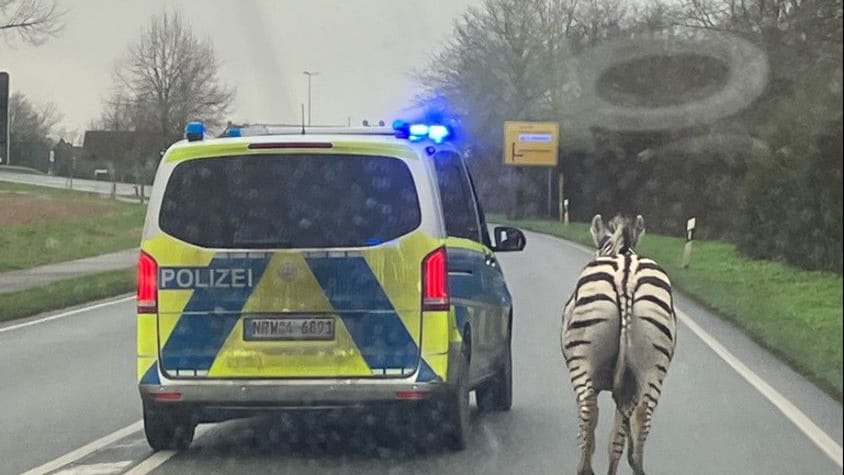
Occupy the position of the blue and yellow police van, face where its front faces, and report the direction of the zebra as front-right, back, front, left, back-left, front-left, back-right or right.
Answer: back-right

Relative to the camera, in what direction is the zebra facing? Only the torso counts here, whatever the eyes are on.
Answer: away from the camera

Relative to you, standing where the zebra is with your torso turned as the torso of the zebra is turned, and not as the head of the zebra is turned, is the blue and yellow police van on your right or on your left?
on your left

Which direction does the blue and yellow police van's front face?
away from the camera

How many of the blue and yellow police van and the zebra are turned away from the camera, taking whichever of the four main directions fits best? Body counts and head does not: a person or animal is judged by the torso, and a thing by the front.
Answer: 2
